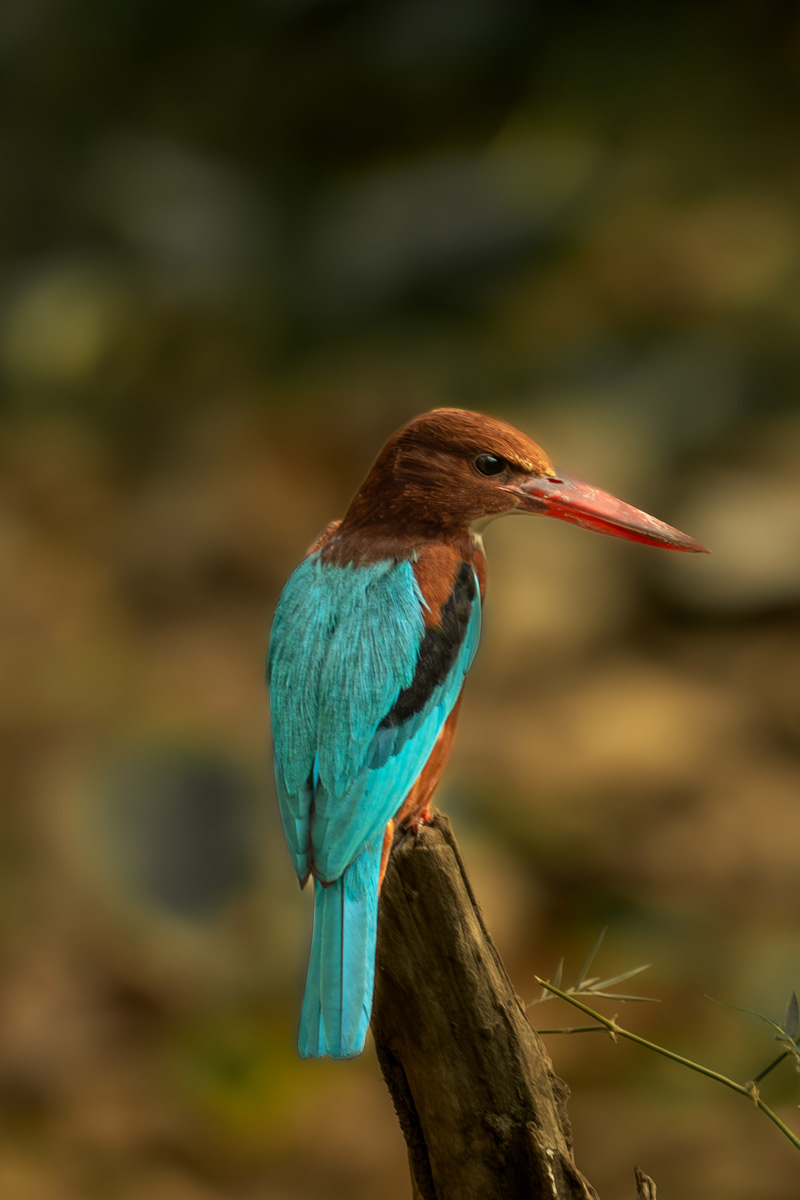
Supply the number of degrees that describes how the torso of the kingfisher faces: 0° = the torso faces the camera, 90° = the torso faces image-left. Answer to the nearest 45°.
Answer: approximately 225°
